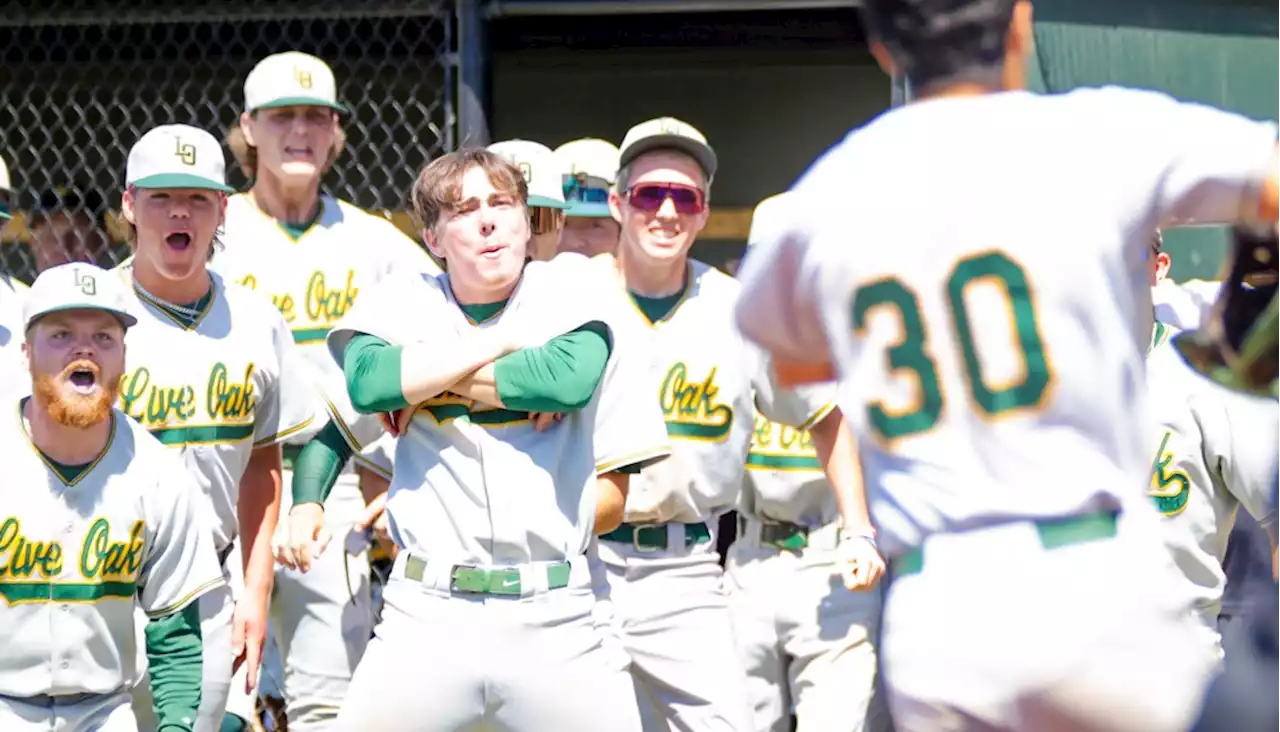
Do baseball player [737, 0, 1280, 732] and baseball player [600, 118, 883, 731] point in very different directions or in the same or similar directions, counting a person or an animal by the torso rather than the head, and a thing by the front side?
very different directions

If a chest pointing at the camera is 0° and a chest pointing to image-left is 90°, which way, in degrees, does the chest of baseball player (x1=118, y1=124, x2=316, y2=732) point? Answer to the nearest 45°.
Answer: approximately 0°

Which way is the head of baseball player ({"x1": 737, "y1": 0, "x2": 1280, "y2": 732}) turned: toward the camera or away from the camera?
away from the camera

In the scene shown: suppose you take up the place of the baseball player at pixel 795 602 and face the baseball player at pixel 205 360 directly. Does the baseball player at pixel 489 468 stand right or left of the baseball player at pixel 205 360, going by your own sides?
left

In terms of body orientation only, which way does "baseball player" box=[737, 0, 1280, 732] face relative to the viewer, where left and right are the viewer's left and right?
facing away from the viewer

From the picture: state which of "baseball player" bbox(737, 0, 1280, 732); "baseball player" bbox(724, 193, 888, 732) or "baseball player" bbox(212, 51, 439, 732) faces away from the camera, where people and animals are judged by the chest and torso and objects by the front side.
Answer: "baseball player" bbox(737, 0, 1280, 732)
